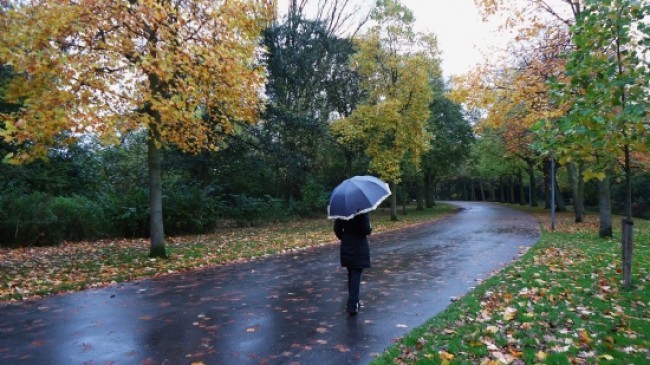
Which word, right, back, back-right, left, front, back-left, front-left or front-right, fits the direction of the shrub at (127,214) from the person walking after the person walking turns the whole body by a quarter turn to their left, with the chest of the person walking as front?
front-right

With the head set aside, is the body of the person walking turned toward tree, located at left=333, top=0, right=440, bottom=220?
yes

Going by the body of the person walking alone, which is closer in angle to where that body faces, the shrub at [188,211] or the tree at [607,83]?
the shrub

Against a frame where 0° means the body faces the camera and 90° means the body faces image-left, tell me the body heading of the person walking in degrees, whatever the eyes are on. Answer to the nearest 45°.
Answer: approximately 180°

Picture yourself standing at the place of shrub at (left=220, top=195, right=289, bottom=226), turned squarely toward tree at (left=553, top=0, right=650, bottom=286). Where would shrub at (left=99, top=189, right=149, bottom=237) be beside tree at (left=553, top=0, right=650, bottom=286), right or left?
right

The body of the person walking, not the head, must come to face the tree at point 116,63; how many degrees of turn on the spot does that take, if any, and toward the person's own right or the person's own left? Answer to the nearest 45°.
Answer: approximately 45° to the person's own left

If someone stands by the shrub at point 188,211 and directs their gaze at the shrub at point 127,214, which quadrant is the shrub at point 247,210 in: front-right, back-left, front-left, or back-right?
back-right

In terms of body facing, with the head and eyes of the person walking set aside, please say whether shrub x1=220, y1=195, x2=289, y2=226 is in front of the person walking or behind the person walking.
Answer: in front

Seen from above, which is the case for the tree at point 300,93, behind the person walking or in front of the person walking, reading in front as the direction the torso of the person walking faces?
in front

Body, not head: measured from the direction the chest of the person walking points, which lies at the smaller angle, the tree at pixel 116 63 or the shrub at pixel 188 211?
the shrub

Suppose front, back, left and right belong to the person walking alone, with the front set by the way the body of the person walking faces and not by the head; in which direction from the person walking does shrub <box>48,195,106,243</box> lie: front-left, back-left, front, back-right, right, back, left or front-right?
front-left
